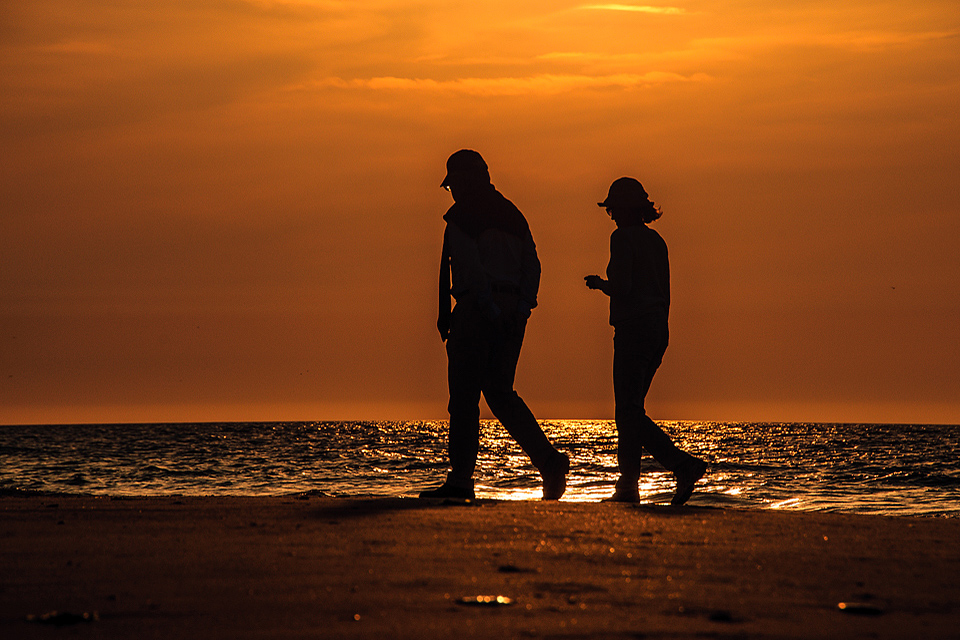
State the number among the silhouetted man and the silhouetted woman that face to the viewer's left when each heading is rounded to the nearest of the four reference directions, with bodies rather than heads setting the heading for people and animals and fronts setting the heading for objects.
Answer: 2

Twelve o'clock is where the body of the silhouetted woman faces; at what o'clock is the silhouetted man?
The silhouetted man is roughly at 11 o'clock from the silhouetted woman.

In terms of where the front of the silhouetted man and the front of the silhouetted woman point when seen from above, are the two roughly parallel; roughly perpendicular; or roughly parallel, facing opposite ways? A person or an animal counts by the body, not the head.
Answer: roughly parallel

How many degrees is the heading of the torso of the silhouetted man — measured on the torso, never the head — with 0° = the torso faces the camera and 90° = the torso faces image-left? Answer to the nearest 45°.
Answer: approximately 90°

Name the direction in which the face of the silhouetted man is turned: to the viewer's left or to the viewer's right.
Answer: to the viewer's left

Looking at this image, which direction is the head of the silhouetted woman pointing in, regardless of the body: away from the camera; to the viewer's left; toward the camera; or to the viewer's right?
to the viewer's left

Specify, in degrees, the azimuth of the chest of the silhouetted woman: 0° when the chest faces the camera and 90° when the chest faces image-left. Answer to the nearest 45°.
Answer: approximately 90°
